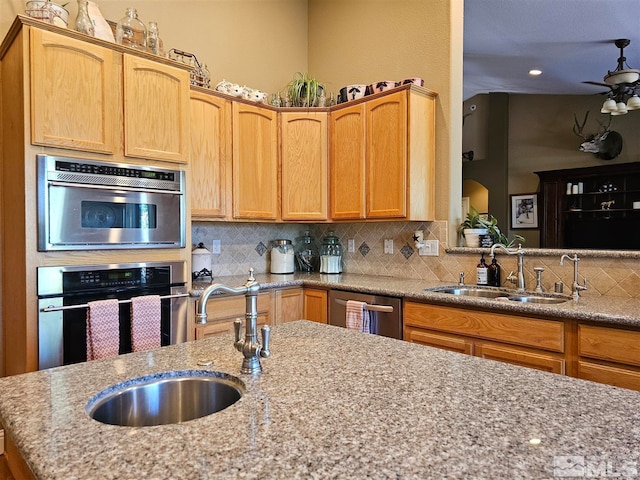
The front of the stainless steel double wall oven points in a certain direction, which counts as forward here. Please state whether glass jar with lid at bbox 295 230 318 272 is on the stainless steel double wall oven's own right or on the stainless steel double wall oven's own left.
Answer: on the stainless steel double wall oven's own left

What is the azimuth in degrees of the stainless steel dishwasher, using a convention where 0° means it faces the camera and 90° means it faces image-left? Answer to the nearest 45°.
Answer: approximately 45°

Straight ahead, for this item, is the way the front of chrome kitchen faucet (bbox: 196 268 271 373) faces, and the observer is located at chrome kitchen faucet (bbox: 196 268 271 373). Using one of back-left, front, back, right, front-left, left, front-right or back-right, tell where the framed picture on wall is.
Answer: back

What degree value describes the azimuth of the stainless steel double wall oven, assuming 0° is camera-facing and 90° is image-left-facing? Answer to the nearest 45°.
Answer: approximately 315°

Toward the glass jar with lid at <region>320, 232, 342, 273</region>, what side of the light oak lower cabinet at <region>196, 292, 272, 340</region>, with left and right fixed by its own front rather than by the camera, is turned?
left

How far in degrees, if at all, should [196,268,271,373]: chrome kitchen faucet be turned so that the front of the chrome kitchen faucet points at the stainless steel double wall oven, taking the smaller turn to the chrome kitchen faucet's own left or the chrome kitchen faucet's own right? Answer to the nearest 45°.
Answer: approximately 90° to the chrome kitchen faucet's own right

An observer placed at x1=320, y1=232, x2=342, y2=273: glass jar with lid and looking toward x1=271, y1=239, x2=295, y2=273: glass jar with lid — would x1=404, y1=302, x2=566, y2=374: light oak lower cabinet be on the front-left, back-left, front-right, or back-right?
back-left

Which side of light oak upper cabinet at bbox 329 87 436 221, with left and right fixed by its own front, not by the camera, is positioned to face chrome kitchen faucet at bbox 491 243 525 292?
left

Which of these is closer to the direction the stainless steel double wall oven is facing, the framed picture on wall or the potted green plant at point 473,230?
the potted green plant

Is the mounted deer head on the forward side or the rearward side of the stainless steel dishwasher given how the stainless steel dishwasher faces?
on the rearward side

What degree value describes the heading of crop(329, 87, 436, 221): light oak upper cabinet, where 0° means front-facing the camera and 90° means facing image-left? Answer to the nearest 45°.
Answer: approximately 45°
